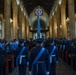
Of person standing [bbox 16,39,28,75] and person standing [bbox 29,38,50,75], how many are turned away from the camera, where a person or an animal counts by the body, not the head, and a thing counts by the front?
2

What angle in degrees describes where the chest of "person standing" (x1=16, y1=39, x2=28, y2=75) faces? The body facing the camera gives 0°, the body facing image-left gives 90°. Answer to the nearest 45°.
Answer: approximately 180°

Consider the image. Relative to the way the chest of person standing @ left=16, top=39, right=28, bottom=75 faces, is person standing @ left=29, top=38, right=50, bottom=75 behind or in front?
behind

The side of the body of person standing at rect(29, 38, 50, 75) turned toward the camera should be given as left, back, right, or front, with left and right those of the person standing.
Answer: back
